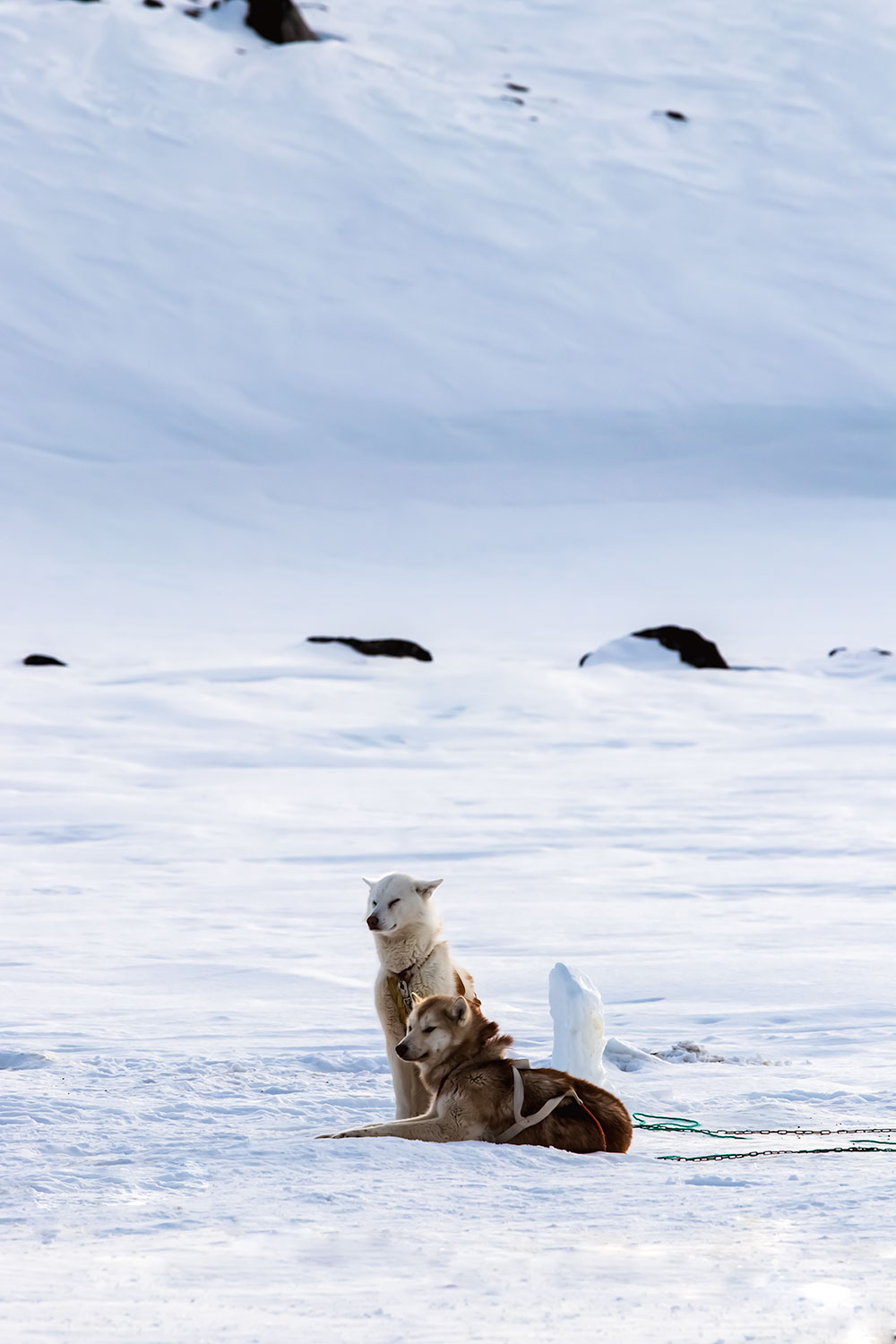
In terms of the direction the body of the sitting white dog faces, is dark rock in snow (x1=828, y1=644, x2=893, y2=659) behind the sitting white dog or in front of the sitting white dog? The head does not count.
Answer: behind

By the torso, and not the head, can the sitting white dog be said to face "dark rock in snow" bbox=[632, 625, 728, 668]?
no

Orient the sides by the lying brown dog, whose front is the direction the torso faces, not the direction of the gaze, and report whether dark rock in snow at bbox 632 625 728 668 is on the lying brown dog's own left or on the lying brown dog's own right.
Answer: on the lying brown dog's own right

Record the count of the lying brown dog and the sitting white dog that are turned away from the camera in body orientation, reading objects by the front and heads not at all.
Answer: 0

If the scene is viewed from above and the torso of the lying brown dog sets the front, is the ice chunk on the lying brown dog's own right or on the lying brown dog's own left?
on the lying brown dog's own right

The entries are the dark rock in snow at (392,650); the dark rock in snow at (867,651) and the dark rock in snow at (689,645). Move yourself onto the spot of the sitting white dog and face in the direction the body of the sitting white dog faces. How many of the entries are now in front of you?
0

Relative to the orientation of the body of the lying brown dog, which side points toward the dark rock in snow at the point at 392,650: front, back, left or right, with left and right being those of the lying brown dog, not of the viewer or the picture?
right

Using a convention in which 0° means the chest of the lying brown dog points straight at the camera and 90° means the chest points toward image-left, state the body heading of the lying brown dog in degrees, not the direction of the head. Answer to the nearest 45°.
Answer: approximately 90°

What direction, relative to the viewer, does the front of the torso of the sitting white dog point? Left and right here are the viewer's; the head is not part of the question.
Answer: facing the viewer and to the left of the viewer

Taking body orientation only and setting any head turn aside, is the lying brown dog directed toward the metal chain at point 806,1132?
no

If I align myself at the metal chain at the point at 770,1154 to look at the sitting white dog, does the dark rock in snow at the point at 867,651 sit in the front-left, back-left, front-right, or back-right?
front-right

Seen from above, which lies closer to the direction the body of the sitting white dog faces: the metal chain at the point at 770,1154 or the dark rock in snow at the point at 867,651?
the metal chain

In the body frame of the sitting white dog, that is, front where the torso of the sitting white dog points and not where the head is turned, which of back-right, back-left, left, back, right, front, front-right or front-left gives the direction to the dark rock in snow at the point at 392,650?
back-right
